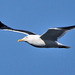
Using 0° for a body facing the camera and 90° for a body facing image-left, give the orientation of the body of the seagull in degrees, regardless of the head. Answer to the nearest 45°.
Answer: approximately 45°
